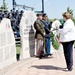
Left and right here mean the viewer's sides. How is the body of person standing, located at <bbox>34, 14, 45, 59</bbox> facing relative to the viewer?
facing to the right of the viewer

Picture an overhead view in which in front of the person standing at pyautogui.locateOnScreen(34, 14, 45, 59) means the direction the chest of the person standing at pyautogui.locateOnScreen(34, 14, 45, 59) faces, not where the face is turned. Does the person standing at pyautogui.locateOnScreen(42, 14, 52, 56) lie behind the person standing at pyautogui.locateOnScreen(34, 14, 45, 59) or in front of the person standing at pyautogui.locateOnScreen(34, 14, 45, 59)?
in front

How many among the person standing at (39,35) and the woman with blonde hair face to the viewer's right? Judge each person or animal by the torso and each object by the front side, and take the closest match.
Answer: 1

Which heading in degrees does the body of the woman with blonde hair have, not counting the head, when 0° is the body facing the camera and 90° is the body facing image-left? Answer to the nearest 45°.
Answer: approximately 90°

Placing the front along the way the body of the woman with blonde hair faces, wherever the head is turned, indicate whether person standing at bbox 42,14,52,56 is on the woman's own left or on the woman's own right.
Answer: on the woman's own right

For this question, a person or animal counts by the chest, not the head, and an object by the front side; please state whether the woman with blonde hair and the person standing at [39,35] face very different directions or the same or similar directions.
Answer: very different directions
